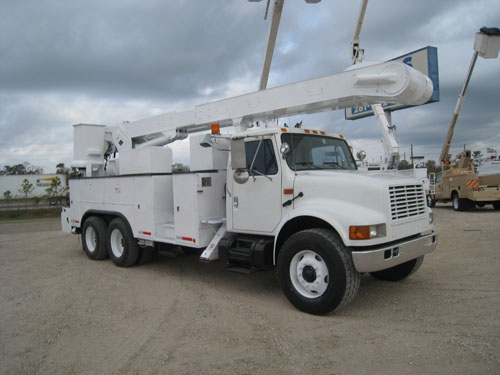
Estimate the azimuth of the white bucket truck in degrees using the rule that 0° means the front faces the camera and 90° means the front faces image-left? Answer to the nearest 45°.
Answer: approximately 315°
